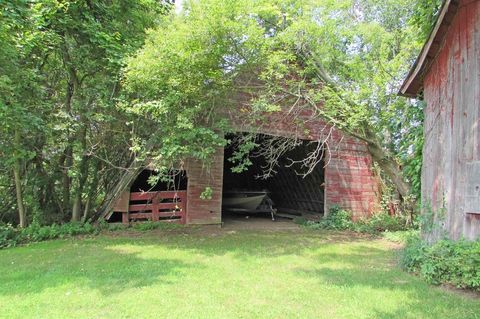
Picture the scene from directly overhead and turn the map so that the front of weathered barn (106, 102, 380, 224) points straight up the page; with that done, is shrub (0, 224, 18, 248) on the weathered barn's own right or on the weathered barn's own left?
on the weathered barn's own right

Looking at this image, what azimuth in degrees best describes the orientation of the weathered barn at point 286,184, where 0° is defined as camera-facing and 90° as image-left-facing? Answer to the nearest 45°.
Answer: approximately 0°

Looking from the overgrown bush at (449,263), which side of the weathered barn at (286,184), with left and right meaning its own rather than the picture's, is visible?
front

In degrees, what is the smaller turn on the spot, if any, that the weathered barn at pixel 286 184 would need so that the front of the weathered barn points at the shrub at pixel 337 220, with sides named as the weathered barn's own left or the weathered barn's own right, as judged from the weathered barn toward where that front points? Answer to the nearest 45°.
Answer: approximately 90° to the weathered barn's own left
